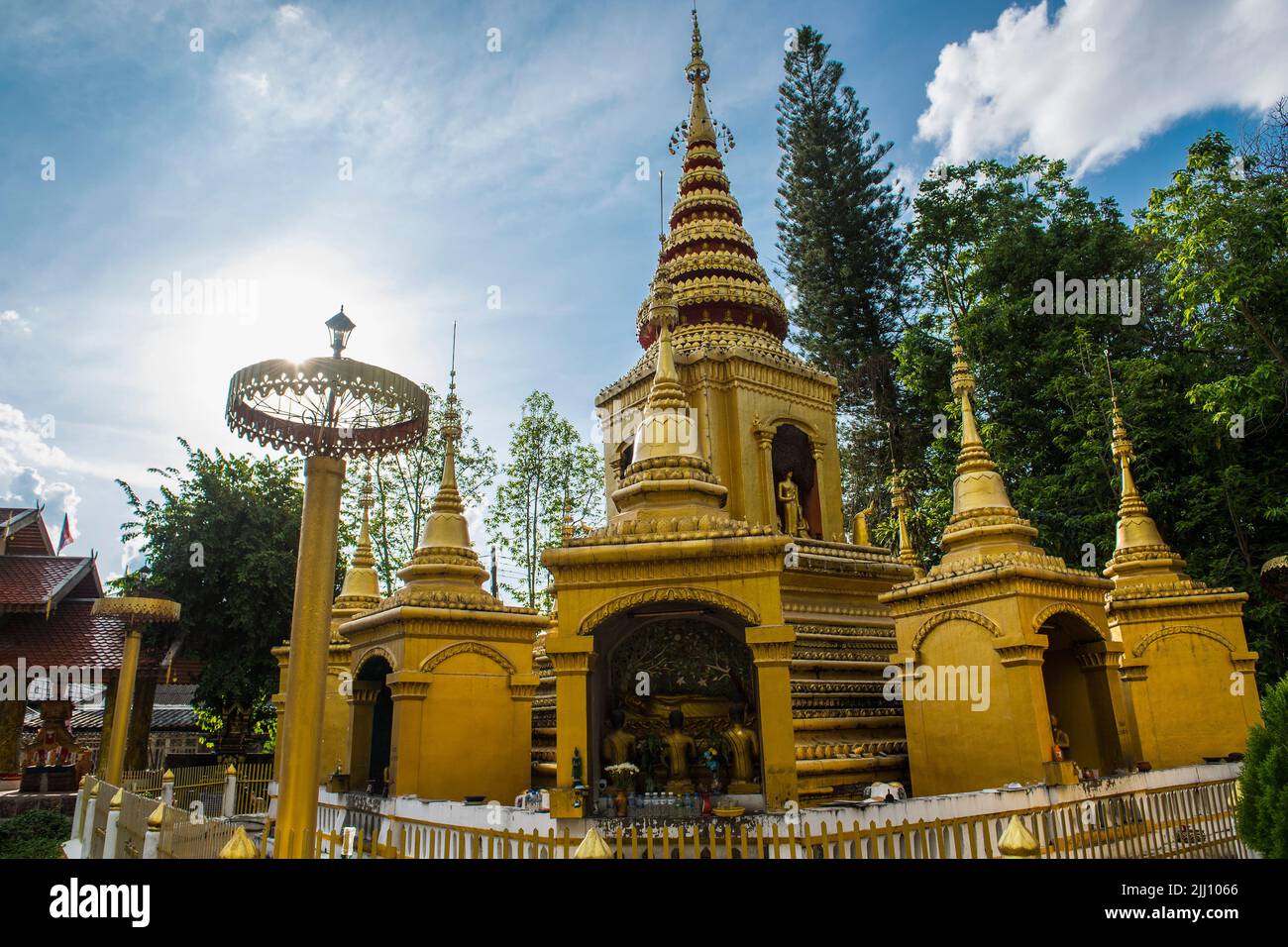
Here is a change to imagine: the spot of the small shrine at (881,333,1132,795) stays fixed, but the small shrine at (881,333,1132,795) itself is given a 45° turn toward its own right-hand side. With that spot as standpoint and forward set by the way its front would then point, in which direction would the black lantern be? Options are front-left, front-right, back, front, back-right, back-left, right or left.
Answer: front-right

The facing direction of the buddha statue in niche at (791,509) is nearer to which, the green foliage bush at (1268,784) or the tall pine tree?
the green foliage bush

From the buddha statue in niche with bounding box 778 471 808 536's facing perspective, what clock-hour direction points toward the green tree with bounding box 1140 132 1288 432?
The green tree is roughly at 10 o'clock from the buddha statue in niche.

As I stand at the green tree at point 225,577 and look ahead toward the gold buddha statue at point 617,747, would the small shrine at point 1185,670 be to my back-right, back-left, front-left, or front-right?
front-left

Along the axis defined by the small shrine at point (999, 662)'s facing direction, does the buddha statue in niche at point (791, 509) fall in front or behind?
behind

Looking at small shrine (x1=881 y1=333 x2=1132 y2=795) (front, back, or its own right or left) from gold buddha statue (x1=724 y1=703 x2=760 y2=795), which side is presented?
right

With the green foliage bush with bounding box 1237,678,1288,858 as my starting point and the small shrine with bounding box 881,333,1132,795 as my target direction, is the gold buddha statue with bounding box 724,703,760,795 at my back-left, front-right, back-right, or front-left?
front-left

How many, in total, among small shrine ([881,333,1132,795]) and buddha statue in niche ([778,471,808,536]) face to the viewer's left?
0

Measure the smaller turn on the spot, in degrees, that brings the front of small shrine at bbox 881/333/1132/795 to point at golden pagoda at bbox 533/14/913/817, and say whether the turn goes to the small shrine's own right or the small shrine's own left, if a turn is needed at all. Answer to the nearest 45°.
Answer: approximately 90° to the small shrine's own right

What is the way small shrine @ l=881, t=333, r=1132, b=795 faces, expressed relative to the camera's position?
facing the viewer and to the right of the viewer

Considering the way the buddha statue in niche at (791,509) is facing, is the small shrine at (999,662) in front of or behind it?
in front

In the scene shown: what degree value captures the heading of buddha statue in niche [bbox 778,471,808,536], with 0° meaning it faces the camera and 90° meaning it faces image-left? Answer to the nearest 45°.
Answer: approximately 315°
